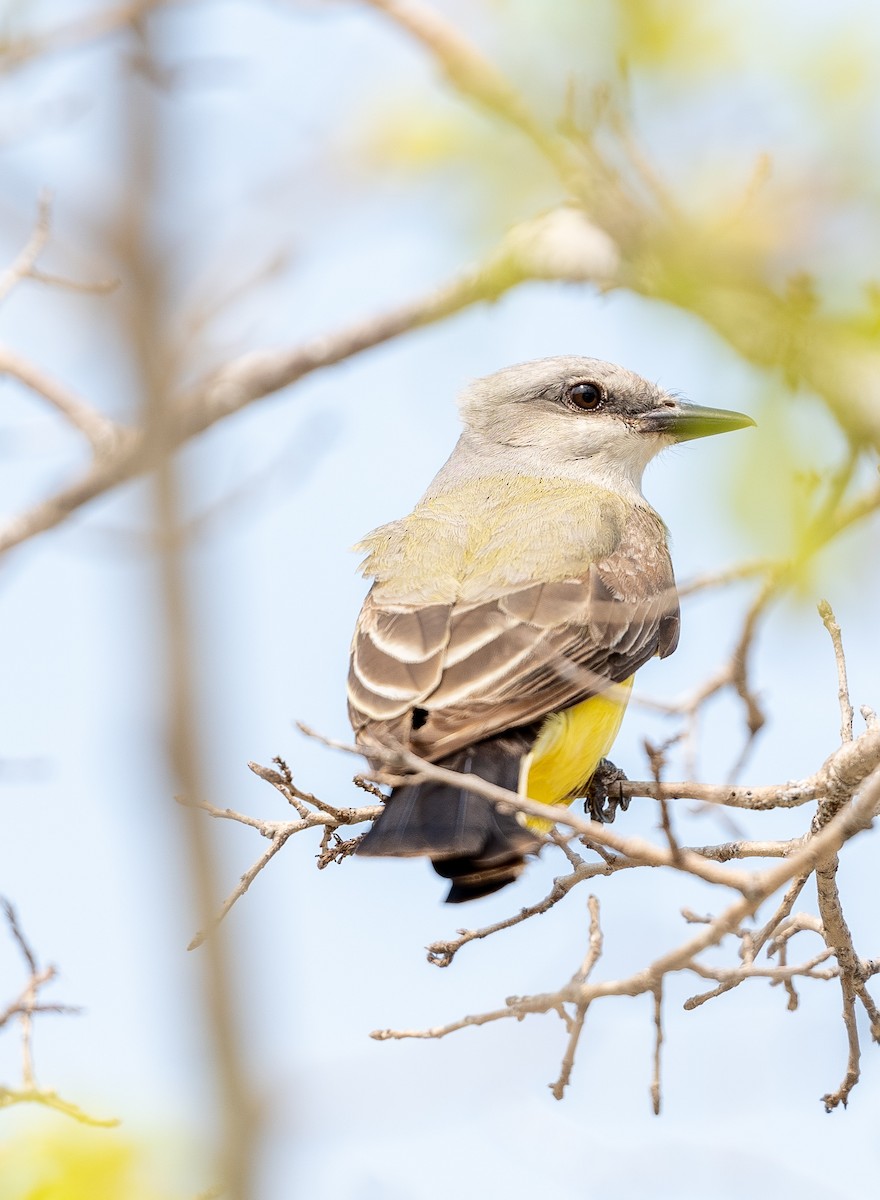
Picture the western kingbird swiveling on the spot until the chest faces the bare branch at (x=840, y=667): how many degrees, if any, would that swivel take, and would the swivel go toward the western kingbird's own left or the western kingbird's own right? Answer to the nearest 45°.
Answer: approximately 90° to the western kingbird's own right

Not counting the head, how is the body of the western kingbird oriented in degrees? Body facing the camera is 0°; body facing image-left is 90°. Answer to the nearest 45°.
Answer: approximately 225°

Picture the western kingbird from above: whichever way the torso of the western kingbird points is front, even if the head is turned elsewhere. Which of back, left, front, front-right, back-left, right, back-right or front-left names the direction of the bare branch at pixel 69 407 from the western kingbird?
left
